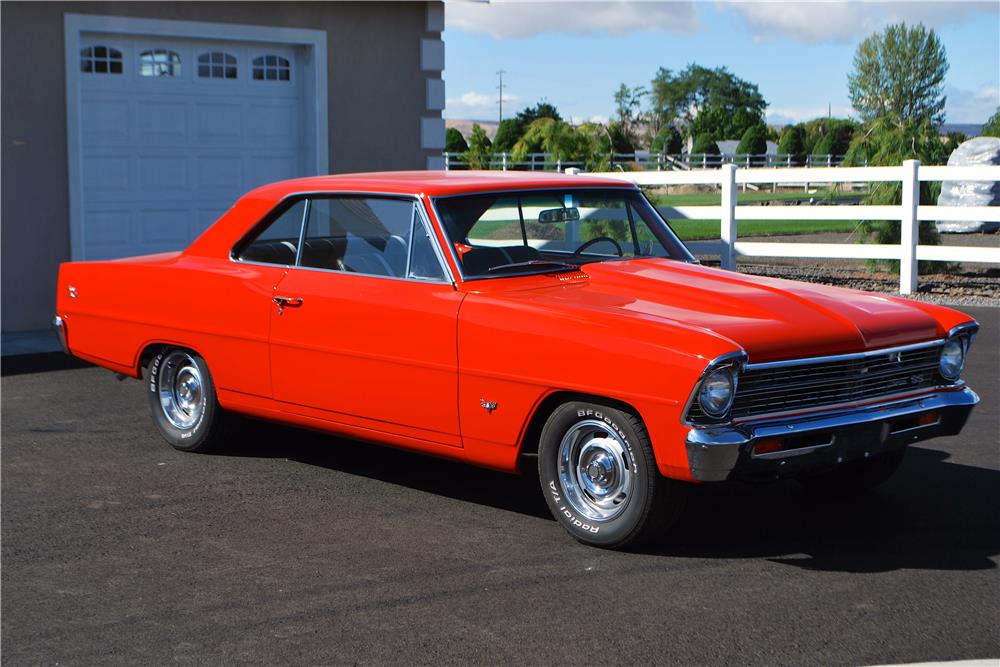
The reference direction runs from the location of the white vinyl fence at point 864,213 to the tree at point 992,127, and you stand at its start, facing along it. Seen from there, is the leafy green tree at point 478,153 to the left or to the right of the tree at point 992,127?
left

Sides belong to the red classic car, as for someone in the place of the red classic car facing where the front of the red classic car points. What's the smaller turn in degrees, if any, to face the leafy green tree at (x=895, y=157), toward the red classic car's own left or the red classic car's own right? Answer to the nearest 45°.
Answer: approximately 90° to the red classic car's own left

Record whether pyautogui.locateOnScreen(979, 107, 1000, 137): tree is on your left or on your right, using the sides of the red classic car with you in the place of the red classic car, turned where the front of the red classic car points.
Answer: on your left

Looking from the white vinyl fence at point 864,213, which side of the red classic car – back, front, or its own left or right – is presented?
left

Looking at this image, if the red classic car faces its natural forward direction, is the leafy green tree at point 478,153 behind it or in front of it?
behind

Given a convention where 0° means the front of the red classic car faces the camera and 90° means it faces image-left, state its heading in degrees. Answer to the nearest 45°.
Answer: approximately 315°
